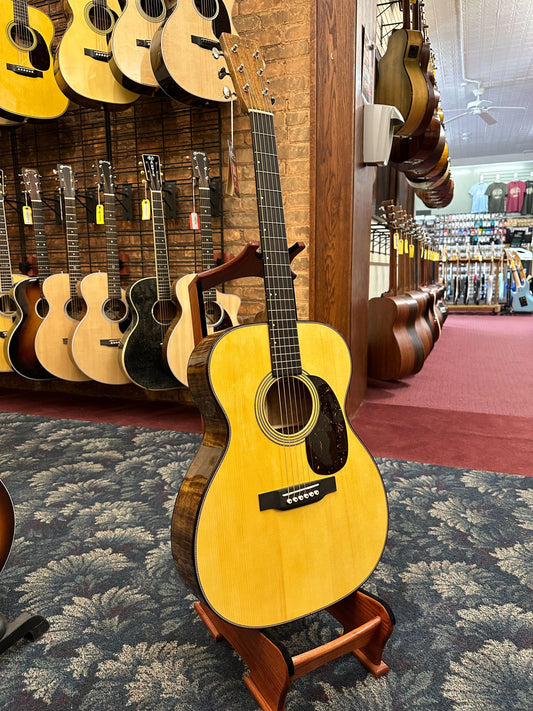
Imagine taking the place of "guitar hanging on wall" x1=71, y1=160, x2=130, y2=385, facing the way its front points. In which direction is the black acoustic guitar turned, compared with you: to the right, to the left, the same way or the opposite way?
the same way

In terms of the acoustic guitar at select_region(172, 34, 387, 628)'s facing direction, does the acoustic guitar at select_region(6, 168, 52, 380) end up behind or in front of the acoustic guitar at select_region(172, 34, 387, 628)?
behind

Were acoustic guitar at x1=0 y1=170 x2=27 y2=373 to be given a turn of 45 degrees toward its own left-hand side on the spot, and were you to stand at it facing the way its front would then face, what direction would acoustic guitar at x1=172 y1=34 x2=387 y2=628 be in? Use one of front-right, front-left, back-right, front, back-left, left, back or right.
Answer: front-right

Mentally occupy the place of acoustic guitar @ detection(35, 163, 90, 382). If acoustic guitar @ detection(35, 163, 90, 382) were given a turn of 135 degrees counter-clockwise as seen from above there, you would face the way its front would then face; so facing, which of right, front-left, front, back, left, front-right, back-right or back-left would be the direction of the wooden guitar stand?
back-right

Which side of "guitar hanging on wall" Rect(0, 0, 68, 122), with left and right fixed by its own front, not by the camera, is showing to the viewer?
front

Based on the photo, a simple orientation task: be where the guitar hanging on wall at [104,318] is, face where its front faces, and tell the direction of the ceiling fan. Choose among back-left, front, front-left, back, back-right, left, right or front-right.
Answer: back-left

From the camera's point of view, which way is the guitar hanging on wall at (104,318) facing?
toward the camera

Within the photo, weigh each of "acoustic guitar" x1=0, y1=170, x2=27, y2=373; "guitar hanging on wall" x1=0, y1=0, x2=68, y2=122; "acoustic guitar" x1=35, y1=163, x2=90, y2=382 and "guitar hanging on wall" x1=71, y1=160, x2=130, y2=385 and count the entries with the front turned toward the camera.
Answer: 4

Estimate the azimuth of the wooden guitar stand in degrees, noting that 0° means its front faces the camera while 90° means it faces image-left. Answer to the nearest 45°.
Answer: approximately 315°

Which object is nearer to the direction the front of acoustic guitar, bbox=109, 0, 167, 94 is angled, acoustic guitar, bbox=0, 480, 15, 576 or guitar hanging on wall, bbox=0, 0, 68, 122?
the acoustic guitar

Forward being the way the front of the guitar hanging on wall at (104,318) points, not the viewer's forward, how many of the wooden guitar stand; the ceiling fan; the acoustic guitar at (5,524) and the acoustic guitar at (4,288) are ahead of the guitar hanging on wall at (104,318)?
2

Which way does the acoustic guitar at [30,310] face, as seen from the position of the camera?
facing the viewer and to the right of the viewer

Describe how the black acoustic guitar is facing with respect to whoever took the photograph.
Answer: facing the viewer

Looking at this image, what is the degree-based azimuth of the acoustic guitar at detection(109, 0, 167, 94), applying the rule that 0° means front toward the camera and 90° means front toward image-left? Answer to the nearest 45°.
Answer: approximately 315°
